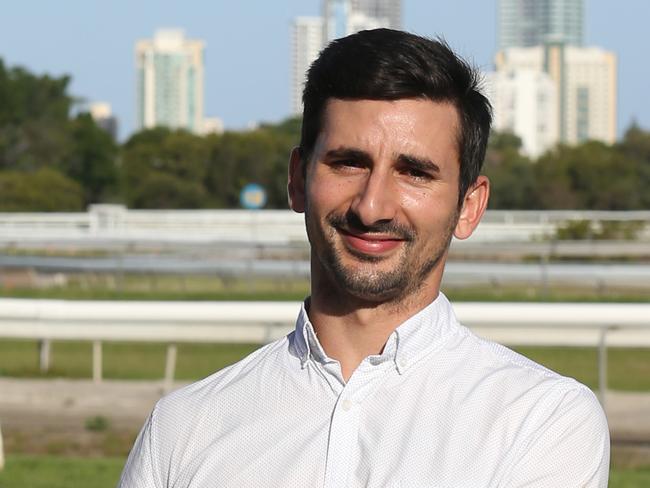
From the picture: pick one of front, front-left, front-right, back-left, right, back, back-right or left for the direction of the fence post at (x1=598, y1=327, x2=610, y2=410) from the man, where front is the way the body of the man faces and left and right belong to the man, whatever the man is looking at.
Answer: back

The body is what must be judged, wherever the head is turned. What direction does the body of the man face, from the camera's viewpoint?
toward the camera

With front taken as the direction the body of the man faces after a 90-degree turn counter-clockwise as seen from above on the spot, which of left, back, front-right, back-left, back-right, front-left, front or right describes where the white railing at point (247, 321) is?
left

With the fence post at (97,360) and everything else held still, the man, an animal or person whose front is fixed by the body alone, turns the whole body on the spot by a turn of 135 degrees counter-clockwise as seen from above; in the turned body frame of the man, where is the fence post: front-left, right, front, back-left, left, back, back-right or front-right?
front-left
